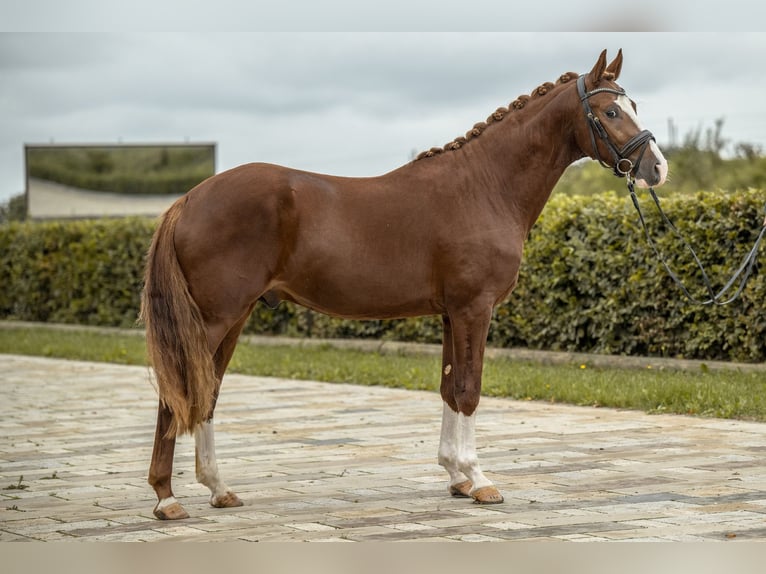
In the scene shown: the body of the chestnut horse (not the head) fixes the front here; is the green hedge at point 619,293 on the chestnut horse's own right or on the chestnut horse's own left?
on the chestnut horse's own left

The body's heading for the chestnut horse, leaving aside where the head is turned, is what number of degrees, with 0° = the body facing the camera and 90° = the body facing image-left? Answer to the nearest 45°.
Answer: approximately 270°
